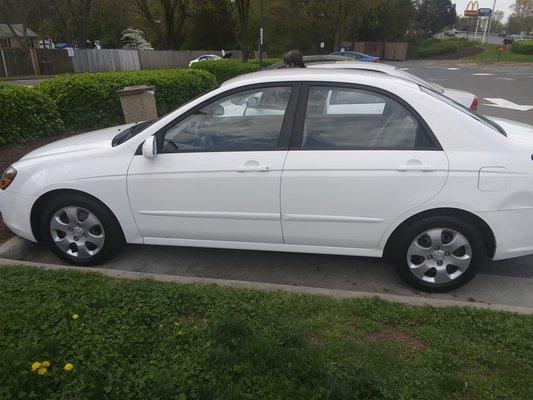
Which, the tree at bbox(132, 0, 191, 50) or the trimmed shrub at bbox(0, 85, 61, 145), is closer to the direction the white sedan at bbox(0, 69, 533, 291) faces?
the trimmed shrub

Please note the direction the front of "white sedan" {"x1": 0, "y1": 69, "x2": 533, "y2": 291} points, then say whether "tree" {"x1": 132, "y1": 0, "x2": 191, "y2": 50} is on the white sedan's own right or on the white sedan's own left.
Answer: on the white sedan's own right

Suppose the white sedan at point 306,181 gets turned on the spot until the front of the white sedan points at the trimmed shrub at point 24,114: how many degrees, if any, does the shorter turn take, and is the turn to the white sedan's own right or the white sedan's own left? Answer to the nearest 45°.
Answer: approximately 45° to the white sedan's own right

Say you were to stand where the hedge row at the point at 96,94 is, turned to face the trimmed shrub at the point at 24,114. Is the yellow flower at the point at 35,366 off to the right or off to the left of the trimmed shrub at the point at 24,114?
left

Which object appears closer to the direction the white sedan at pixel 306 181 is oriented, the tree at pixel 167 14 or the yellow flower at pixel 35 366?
the yellow flower

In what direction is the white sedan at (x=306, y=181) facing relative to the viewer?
to the viewer's left

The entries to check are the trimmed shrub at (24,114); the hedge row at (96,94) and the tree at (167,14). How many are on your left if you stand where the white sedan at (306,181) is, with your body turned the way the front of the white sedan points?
0

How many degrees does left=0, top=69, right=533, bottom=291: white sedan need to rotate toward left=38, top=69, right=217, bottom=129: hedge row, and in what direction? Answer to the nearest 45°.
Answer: approximately 45° to its right

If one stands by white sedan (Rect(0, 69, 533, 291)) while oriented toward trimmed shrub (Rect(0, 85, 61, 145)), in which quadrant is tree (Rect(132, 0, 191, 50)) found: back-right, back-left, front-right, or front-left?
front-right

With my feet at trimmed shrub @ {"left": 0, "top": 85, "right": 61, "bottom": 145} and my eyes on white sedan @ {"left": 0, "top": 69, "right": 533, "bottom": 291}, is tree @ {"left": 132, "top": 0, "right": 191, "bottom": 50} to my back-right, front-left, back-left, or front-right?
back-left
